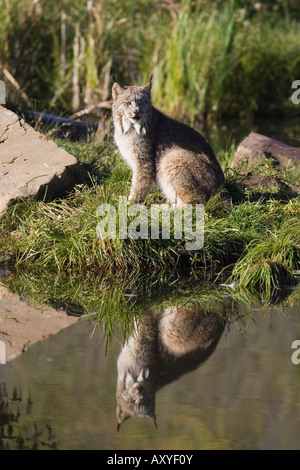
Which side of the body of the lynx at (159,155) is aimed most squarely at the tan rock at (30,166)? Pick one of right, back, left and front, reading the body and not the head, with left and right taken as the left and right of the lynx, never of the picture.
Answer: front

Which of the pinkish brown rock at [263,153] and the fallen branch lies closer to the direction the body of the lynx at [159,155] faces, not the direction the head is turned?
the fallen branch

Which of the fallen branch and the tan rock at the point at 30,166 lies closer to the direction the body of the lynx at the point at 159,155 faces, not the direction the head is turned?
the tan rock

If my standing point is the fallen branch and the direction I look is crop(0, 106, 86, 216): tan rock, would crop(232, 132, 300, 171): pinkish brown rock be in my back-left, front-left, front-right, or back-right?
front-left

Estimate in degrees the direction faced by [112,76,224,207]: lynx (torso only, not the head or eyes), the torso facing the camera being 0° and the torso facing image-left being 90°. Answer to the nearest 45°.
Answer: approximately 90°

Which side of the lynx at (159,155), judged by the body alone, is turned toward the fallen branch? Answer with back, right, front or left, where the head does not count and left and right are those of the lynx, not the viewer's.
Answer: right

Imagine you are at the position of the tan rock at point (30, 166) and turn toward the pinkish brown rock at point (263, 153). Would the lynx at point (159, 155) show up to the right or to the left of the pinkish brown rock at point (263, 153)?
right

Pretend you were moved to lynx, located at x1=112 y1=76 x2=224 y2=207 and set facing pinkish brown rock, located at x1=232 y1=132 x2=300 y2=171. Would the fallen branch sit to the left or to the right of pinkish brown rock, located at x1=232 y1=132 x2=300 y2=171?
left
